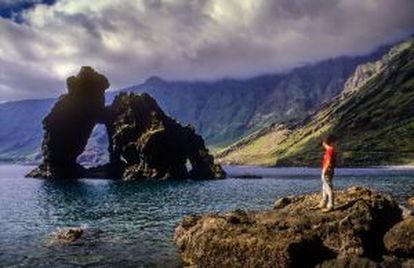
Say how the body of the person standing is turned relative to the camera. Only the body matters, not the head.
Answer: to the viewer's left
